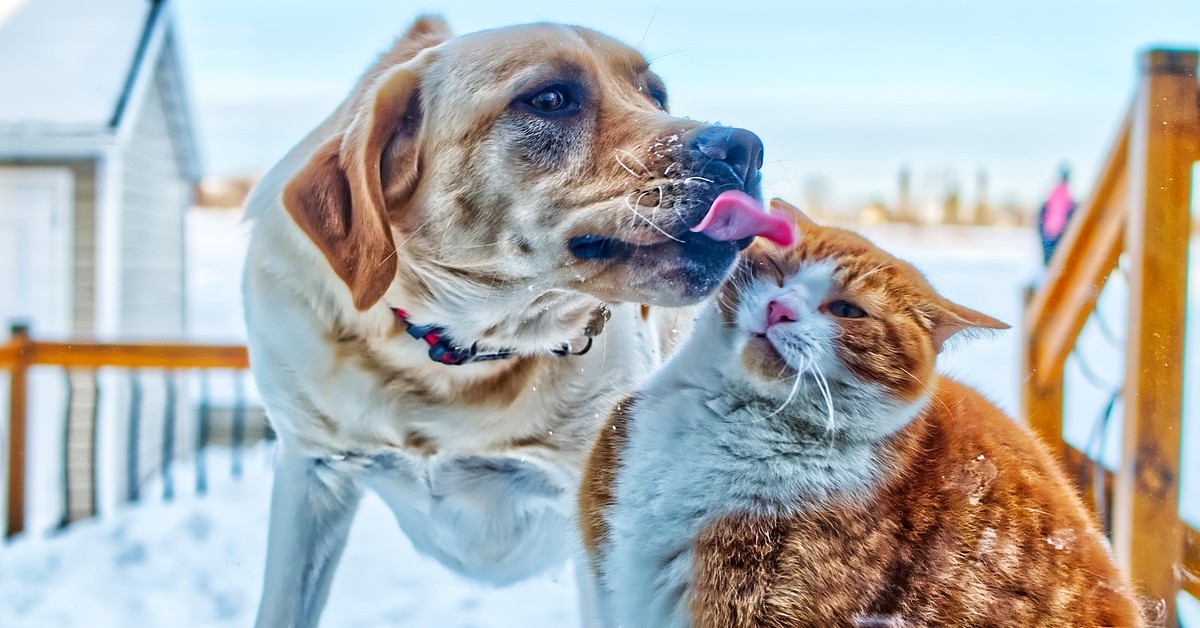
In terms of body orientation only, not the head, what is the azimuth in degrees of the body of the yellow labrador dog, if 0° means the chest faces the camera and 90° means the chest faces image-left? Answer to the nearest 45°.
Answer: approximately 315°

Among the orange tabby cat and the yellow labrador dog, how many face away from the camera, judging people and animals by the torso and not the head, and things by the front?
0

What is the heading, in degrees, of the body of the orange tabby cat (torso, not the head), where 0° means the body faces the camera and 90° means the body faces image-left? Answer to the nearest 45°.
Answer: approximately 45°

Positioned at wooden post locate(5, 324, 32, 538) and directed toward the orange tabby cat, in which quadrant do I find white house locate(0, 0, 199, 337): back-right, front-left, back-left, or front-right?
back-left

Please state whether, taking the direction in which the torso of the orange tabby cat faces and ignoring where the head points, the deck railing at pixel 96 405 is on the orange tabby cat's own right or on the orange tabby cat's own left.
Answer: on the orange tabby cat's own right

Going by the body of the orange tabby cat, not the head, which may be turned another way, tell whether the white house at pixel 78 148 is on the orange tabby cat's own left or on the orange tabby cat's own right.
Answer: on the orange tabby cat's own right
